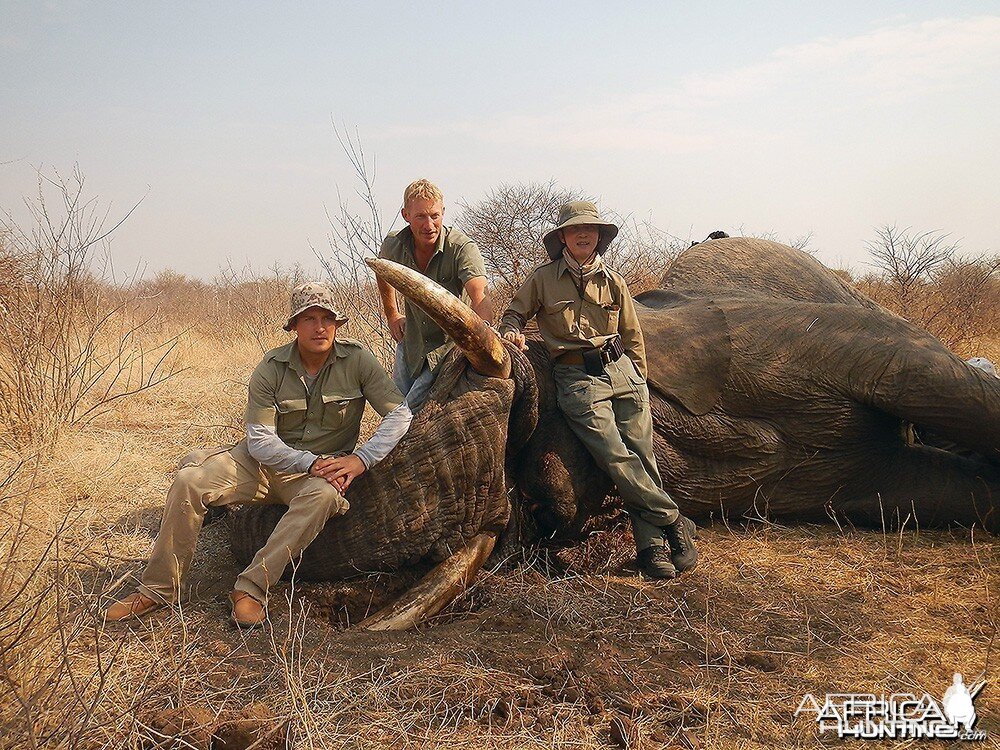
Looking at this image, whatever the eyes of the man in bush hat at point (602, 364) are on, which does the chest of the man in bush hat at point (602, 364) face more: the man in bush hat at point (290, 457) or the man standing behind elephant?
the man in bush hat

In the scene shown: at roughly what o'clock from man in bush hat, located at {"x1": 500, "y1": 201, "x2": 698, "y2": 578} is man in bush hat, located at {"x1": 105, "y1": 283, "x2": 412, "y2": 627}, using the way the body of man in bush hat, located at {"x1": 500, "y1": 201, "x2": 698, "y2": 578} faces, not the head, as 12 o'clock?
man in bush hat, located at {"x1": 105, "y1": 283, "x2": 412, "y2": 627} is roughly at 2 o'clock from man in bush hat, located at {"x1": 500, "y1": 201, "x2": 698, "y2": 578}.

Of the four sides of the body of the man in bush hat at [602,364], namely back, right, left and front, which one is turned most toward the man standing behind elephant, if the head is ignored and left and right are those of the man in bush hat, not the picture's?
right

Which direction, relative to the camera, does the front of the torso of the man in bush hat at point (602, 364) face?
toward the camera
